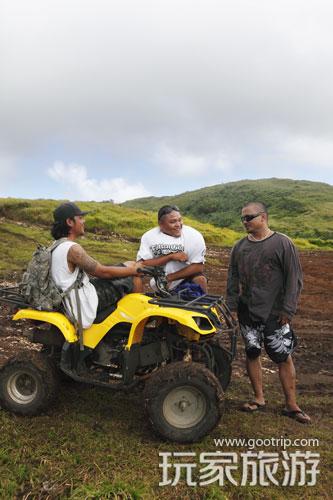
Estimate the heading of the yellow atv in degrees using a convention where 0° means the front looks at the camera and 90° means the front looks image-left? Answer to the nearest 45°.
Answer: approximately 315°

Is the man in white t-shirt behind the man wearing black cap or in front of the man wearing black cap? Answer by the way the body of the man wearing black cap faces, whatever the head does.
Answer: in front

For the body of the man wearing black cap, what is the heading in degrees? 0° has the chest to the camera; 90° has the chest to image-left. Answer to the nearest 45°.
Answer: approximately 270°

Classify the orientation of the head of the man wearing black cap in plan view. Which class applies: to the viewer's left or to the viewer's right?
to the viewer's right
